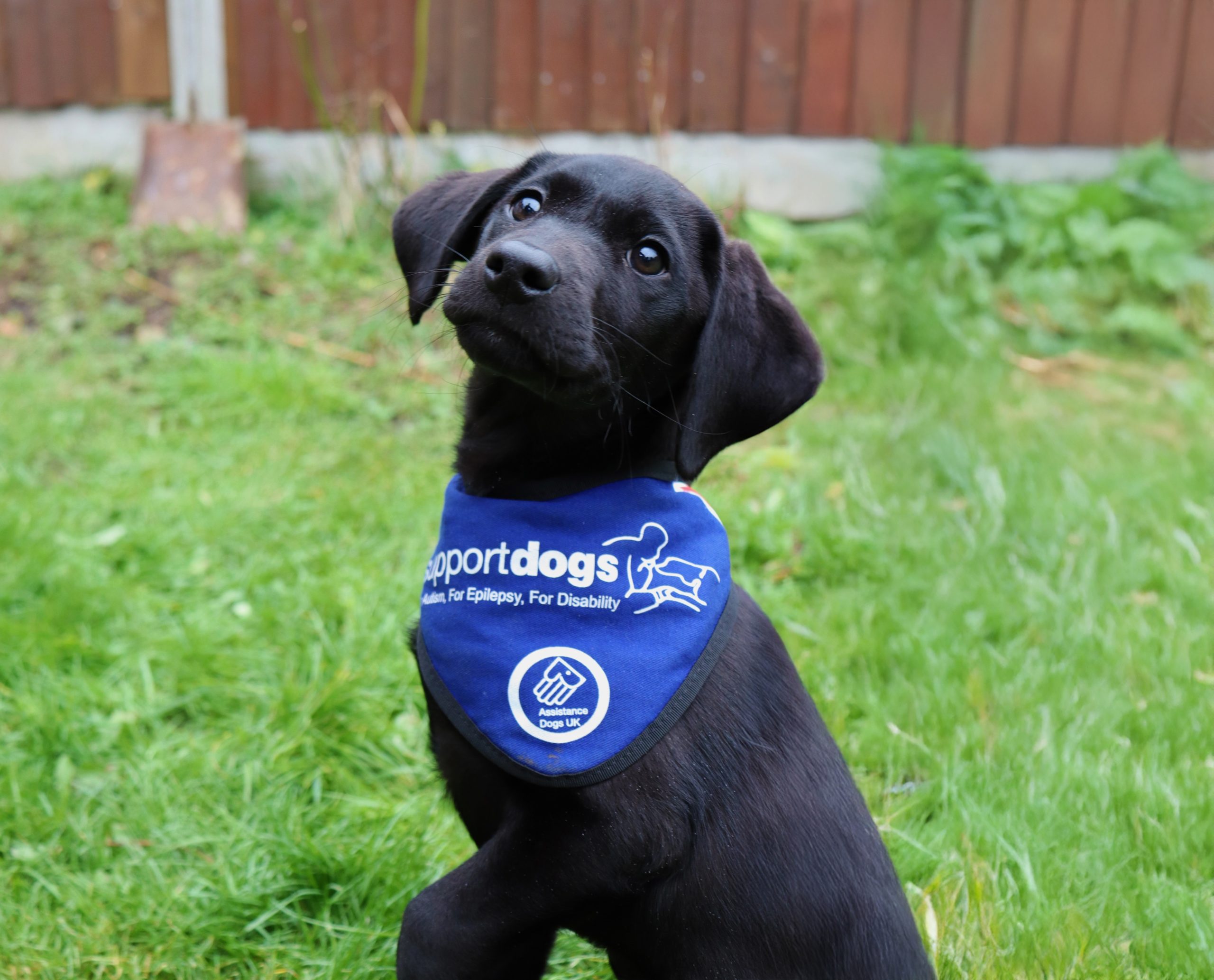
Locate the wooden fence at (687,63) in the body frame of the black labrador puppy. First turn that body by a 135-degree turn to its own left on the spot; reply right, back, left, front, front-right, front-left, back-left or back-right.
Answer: left

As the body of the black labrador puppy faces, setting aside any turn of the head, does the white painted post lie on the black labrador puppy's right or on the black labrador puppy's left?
on the black labrador puppy's right

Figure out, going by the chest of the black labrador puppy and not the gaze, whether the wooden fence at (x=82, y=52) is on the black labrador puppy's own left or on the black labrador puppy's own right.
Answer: on the black labrador puppy's own right

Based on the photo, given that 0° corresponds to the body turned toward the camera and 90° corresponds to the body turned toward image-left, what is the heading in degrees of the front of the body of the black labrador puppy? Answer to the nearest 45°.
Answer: approximately 45°
